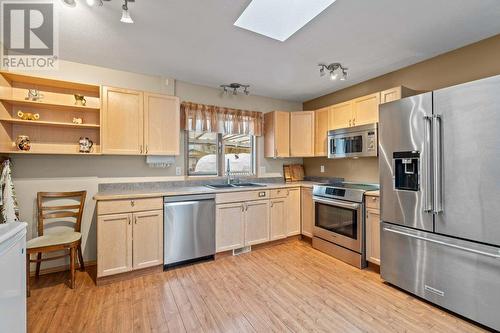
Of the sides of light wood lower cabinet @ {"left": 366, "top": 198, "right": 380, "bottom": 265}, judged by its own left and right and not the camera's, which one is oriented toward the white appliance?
front

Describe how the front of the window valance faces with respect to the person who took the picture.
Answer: facing the viewer and to the right of the viewer

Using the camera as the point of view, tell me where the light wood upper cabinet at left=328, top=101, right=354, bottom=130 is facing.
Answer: facing the viewer and to the left of the viewer

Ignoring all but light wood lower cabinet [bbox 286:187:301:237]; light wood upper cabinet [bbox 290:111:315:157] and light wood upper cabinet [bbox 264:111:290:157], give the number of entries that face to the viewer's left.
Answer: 0

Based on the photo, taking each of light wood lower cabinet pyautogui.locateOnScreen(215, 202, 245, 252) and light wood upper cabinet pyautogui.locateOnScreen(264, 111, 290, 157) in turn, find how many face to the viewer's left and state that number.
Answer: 0

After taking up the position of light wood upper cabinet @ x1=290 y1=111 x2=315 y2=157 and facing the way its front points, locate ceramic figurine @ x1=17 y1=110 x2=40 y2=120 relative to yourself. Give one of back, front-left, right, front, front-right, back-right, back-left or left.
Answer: front-right

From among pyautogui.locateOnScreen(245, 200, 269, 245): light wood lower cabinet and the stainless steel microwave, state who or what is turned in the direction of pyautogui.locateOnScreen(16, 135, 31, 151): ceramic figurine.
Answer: the stainless steel microwave

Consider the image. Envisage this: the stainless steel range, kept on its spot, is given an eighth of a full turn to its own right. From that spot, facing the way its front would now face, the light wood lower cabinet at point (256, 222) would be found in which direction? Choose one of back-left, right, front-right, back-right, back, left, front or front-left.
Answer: front

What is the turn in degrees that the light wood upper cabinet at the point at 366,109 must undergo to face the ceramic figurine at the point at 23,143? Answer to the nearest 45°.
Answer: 0° — it already faces it

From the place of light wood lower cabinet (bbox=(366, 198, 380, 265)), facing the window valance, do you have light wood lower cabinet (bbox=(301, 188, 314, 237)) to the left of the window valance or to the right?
right

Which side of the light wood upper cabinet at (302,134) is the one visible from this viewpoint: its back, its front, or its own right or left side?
front

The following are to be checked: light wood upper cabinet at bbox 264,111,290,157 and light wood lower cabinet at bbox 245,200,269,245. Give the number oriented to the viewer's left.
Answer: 0

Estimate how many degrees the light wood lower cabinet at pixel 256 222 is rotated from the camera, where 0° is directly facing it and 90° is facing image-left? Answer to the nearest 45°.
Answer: approximately 315°
